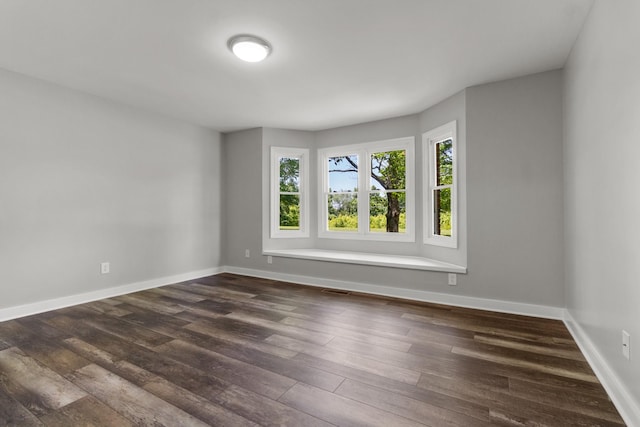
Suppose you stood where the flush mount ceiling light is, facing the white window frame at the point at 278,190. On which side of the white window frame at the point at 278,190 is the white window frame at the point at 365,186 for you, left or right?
right

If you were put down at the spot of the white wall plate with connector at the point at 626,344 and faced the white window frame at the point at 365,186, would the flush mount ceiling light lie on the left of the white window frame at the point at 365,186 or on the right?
left

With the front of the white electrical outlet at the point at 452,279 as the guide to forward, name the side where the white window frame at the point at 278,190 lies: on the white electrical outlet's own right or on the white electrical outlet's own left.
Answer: on the white electrical outlet's own right

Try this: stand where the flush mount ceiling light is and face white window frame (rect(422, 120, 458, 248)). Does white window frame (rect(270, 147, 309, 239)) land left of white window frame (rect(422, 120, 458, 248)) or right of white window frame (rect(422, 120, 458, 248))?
left

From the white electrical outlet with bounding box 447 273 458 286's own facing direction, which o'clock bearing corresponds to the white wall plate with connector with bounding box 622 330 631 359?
the white wall plate with connector with bounding box 622 330 631 359 is roughly at 11 o'clock from the white electrical outlet with bounding box 447 273 458 286.

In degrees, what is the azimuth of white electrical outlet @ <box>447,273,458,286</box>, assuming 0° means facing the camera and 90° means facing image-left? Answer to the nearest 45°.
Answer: approximately 0°

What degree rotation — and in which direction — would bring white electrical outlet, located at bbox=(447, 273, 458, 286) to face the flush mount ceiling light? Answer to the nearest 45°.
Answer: approximately 45° to its right

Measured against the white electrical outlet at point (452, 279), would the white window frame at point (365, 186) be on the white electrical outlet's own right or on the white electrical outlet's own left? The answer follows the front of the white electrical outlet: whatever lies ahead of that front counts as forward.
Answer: on the white electrical outlet's own right
